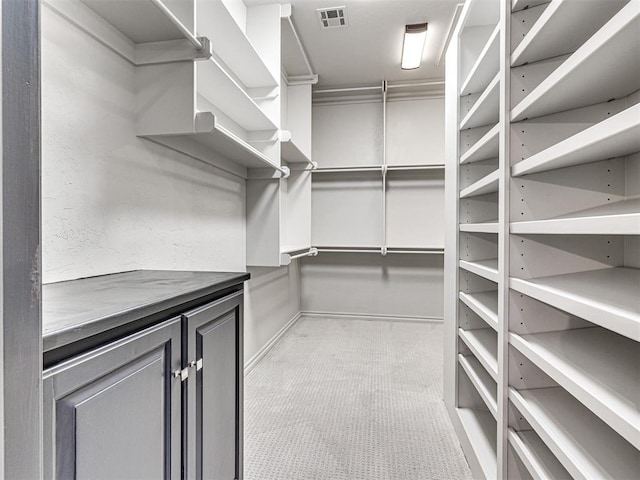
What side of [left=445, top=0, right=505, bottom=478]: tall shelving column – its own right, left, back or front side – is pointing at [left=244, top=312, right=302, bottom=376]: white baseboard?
front

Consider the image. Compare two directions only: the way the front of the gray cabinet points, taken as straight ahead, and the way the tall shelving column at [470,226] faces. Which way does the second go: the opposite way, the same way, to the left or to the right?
the opposite way

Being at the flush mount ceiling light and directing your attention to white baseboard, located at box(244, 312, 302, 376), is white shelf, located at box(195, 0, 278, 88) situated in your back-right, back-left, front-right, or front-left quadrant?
front-left

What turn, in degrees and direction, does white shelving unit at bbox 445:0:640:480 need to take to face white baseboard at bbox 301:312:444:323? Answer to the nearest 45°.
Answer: approximately 90° to its right

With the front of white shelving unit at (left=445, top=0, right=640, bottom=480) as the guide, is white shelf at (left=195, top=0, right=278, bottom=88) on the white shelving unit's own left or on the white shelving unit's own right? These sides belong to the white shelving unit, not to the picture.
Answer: on the white shelving unit's own right

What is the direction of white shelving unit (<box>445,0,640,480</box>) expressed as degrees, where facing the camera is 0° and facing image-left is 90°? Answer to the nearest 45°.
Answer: approximately 45°

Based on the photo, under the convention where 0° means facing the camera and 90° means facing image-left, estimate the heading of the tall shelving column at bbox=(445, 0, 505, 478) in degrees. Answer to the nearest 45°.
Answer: approximately 90°

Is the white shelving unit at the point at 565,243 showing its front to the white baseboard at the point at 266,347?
no

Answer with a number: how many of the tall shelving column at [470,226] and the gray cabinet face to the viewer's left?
1

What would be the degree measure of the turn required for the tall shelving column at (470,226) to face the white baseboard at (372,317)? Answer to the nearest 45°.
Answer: approximately 45° to its right

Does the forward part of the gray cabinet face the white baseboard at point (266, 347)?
no

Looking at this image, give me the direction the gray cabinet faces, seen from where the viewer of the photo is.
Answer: facing the viewer and to the right of the viewer

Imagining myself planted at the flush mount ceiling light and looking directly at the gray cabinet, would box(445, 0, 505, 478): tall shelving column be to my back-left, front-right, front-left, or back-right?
front-left

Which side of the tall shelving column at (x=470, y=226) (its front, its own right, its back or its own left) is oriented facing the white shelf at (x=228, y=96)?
front

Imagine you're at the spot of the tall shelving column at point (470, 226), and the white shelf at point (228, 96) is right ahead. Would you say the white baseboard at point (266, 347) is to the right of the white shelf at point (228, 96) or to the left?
right
